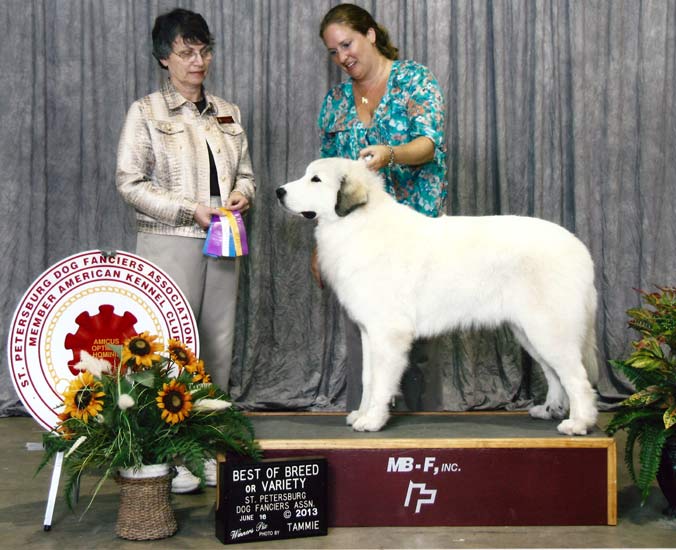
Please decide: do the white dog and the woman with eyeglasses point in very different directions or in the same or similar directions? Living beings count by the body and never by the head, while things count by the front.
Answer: very different directions

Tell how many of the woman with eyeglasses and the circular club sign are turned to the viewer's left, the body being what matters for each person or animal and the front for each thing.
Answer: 0

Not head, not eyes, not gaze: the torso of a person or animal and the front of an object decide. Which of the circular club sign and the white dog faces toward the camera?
the circular club sign

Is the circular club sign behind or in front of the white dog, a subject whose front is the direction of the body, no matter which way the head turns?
in front

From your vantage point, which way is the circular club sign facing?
toward the camera

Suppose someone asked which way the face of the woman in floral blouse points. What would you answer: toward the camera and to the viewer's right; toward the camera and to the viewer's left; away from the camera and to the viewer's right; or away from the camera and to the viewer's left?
toward the camera and to the viewer's left

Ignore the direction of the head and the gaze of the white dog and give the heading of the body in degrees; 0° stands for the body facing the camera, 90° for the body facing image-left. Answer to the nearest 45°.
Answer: approximately 90°

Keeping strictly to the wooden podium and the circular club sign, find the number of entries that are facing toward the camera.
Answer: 2

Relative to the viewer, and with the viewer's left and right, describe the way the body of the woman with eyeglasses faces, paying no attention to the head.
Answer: facing the viewer and to the right of the viewer

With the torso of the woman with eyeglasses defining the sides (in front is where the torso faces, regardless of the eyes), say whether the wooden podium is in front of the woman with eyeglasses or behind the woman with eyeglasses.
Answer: in front

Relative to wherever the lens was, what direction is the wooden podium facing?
facing the viewer

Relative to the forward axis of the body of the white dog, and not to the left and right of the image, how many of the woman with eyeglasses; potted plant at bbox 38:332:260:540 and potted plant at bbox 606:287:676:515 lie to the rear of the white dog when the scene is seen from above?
1

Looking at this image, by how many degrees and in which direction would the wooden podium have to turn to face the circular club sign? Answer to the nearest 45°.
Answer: approximately 90° to its right
